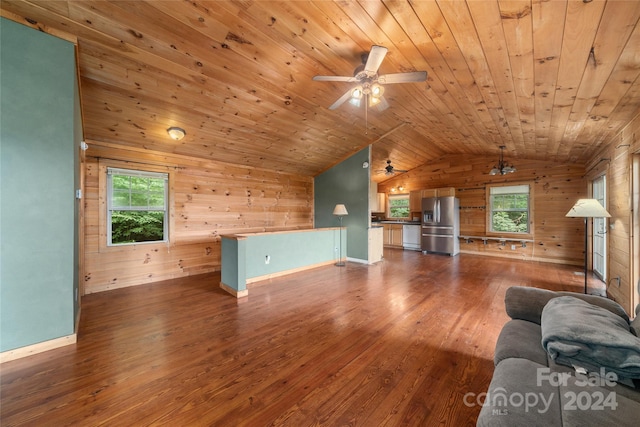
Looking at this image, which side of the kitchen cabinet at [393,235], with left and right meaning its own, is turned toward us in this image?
front

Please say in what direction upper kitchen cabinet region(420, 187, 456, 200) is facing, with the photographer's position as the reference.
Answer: facing the viewer

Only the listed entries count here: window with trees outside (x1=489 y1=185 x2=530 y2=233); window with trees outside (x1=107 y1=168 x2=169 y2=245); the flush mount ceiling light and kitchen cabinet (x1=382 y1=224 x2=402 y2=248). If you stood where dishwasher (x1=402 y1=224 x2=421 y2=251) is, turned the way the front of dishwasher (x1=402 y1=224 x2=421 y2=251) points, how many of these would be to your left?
1

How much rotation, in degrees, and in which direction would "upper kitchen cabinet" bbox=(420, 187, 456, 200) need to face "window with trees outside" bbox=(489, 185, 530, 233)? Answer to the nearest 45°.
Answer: approximately 90° to its left

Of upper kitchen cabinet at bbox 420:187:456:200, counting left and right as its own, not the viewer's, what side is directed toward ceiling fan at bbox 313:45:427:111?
front

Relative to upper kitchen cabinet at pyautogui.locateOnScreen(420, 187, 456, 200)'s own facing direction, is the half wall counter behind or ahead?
ahead

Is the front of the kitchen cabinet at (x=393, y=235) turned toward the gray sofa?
yes

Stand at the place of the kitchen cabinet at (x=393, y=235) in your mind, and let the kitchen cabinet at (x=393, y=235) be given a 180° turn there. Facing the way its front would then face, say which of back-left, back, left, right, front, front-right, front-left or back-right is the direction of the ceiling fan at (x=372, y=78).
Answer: back
